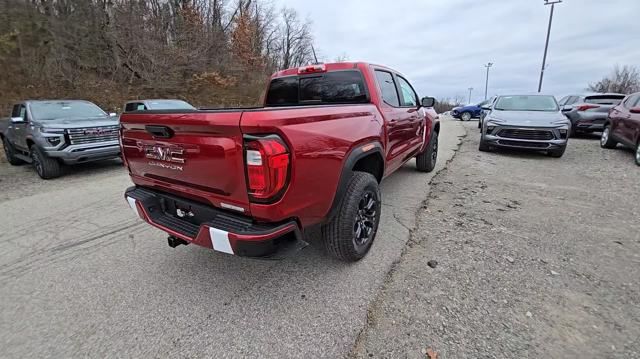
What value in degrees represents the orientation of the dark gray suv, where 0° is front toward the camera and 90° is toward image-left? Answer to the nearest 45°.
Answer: approximately 0°

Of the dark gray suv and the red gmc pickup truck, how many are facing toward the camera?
1

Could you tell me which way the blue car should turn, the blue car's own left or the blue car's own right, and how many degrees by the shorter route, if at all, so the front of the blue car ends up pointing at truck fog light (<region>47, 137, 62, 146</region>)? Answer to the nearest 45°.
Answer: approximately 45° to the blue car's own left

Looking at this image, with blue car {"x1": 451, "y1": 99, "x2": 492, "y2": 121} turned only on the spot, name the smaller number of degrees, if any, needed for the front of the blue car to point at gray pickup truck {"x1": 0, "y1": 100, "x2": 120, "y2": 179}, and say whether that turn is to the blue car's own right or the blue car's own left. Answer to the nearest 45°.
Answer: approximately 45° to the blue car's own left

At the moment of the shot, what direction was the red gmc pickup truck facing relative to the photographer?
facing away from the viewer and to the right of the viewer

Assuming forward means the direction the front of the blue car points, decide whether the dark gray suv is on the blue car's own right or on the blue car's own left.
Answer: on the blue car's own left

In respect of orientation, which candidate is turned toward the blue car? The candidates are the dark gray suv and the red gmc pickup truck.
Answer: the red gmc pickup truck

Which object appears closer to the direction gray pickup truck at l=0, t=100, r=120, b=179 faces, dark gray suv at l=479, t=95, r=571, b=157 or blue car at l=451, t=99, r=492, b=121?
the dark gray suv
